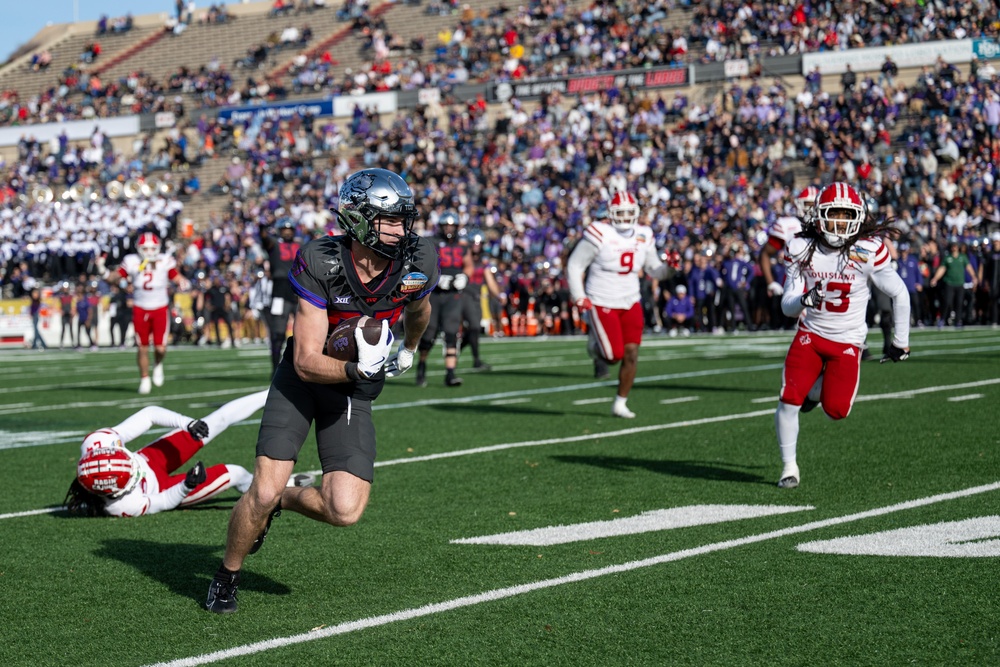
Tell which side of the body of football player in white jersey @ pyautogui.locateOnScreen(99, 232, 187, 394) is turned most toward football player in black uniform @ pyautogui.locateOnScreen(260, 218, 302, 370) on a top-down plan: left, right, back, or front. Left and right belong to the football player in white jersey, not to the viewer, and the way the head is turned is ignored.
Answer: left

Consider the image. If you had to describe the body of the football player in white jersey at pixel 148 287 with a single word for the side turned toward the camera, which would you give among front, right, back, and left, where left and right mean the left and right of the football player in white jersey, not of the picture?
front

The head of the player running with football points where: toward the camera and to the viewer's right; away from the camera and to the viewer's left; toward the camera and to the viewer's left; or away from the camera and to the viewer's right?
toward the camera and to the viewer's right

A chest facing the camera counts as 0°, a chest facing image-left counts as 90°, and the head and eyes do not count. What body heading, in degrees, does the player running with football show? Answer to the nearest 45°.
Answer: approximately 315°

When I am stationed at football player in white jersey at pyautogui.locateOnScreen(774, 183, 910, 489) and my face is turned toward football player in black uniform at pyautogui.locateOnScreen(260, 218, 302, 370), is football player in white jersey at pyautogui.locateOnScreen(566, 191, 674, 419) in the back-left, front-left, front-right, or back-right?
front-right

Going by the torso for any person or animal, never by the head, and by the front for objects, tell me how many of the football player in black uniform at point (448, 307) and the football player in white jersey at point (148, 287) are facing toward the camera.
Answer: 2

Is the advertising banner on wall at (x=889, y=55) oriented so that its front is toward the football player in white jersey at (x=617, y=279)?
yes

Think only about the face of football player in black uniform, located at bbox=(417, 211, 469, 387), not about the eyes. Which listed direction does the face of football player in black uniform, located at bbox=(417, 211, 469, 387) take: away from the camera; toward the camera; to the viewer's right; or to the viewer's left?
toward the camera

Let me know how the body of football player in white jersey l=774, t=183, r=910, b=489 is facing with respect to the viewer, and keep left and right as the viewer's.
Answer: facing the viewer

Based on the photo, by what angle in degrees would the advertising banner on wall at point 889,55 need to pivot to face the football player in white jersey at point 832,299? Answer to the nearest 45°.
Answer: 0° — it already faces them

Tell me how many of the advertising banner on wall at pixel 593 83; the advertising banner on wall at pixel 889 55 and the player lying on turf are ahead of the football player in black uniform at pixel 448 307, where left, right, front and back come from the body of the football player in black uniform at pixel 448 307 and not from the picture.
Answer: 1

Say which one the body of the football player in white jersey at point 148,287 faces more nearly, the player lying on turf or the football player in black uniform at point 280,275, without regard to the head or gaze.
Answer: the player lying on turf

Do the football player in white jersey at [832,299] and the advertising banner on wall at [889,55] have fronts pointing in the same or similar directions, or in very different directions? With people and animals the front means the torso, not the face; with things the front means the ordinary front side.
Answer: same or similar directions

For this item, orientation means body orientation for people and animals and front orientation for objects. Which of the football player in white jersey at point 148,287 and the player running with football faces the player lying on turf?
the football player in white jersey
